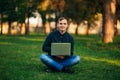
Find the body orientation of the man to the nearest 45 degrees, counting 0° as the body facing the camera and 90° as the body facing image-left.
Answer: approximately 0°

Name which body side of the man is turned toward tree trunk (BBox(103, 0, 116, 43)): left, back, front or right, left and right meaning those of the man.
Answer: back
